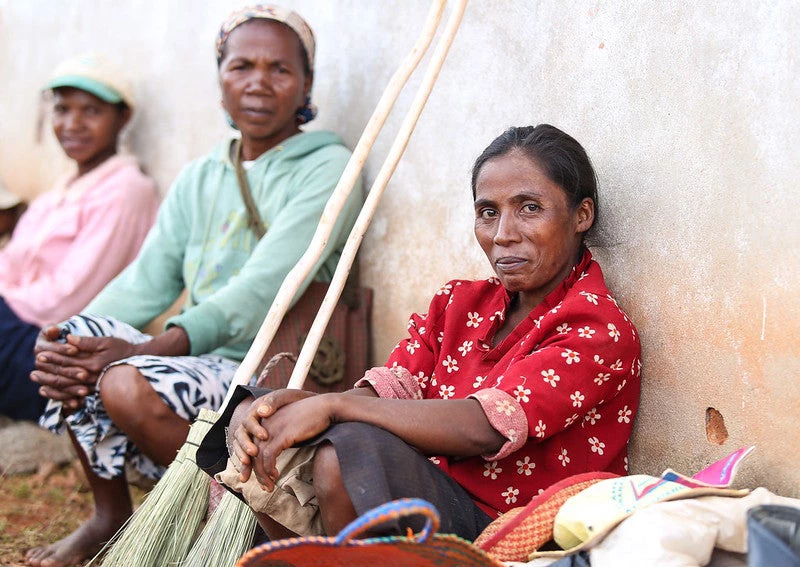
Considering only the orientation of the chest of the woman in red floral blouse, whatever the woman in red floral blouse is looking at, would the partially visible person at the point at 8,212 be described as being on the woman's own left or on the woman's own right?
on the woman's own right

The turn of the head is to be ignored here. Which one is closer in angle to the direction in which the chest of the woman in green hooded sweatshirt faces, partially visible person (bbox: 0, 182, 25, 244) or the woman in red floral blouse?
the woman in red floral blouse

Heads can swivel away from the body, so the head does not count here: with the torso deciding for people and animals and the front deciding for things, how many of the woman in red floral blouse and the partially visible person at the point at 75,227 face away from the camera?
0

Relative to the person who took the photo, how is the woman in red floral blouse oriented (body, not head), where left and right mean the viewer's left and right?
facing the viewer and to the left of the viewer

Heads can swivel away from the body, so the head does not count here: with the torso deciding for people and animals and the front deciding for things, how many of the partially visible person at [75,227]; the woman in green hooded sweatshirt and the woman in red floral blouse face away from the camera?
0

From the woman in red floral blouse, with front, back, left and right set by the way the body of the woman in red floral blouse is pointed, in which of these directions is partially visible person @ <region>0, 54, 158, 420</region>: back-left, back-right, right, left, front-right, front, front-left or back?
right

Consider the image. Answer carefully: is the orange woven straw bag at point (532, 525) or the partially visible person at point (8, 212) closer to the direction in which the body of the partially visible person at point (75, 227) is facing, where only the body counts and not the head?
the orange woven straw bag

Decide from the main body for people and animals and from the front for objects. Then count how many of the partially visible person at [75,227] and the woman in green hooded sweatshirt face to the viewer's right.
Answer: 0

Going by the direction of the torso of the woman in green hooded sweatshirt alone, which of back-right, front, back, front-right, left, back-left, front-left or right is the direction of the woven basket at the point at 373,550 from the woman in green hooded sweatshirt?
front-left

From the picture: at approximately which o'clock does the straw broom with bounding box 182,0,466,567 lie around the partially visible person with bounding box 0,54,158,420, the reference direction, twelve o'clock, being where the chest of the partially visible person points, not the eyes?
The straw broom is roughly at 10 o'clock from the partially visible person.

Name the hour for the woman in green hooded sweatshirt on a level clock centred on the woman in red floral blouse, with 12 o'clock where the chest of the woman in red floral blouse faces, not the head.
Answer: The woman in green hooded sweatshirt is roughly at 3 o'clock from the woman in red floral blouse.

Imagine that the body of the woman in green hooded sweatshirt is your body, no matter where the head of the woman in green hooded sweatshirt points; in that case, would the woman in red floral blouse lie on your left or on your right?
on your left

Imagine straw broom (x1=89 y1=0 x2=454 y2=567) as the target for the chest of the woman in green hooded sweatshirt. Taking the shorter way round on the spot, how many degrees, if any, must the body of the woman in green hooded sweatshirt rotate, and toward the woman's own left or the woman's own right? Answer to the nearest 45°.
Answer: approximately 45° to the woman's own left
